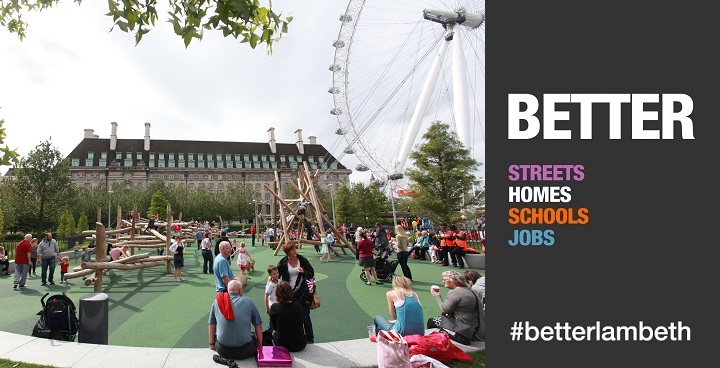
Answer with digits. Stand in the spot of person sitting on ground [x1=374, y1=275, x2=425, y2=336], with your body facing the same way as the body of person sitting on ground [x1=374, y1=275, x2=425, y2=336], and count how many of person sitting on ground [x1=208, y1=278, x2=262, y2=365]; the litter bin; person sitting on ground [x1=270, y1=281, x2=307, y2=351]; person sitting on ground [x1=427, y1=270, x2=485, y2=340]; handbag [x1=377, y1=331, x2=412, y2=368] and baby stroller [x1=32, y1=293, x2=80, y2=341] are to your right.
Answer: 1

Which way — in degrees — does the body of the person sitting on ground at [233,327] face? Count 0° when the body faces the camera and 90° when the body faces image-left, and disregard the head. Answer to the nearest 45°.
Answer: approximately 180°

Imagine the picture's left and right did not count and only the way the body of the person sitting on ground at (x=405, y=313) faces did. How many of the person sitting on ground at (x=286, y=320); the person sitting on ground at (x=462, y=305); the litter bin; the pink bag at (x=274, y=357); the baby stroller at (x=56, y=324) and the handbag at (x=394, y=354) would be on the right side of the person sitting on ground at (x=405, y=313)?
1

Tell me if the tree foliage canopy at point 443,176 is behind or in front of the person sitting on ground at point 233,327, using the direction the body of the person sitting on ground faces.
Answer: in front

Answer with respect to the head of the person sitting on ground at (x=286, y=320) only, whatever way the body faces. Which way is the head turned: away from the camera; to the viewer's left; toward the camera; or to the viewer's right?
away from the camera

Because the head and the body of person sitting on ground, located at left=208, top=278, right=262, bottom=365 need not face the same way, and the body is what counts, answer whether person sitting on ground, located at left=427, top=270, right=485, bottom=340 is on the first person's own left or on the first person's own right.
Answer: on the first person's own right

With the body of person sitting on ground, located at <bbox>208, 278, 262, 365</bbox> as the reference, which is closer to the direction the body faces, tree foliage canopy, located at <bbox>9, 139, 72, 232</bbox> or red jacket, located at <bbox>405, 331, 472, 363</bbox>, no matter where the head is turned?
the tree foliage canopy

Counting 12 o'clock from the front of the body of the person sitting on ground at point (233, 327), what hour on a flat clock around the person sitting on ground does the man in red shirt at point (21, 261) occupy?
The man in red shirt is roughly at 11 o'clock from the person sitting on ground.

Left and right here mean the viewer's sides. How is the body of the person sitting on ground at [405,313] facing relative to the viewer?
facing away from the viewer and to the left of the viewer

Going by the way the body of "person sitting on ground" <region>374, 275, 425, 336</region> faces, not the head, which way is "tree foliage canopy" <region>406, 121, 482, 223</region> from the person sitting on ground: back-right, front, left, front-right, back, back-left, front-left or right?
front-right

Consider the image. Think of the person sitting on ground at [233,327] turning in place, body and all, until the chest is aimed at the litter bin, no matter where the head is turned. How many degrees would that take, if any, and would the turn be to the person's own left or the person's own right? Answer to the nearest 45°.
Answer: approximately 45° to the person's own left

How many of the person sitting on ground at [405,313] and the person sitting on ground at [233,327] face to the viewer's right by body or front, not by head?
0

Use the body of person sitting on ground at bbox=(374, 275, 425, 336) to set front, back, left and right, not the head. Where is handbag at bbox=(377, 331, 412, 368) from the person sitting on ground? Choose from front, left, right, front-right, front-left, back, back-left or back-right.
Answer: back-left

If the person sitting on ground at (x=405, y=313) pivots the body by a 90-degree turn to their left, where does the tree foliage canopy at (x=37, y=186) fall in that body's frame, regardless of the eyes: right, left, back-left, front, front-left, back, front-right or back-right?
right

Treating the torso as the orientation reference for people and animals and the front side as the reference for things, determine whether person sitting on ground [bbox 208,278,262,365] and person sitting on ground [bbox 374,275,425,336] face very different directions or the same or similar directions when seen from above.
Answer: same or similar directions

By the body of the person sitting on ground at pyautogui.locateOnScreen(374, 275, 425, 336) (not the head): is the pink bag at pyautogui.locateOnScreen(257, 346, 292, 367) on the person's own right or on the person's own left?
on the person's own left
